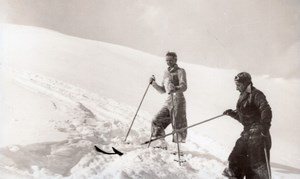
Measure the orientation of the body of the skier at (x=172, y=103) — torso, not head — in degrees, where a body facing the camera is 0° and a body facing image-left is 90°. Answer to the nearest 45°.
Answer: approximately 45°

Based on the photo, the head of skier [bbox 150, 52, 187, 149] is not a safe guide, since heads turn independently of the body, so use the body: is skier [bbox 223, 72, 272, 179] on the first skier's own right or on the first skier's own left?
on the first skier's own left
